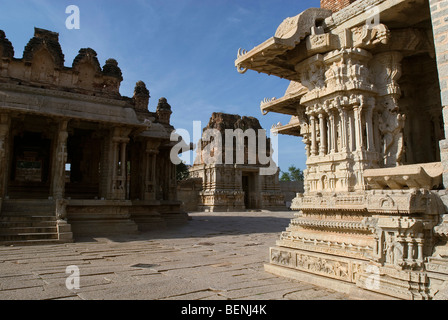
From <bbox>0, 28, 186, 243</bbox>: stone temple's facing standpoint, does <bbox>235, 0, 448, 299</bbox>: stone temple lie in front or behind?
in front

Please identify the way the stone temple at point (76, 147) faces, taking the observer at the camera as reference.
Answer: facing the viewer and to the right of the viewer

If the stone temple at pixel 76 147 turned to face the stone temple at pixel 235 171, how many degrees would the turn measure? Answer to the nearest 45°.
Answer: approximately 90° to its left

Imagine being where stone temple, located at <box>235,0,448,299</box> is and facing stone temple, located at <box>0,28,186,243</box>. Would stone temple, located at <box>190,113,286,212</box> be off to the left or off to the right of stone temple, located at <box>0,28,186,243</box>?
right
